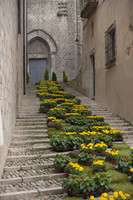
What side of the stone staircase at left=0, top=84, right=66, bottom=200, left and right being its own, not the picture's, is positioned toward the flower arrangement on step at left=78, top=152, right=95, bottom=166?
left

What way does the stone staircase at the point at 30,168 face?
toward the camera

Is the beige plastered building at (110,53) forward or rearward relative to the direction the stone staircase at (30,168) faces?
rearward

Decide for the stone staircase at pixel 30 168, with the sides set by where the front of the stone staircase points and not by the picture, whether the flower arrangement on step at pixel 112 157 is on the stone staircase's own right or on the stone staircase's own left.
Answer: on the stone staircase's own left
